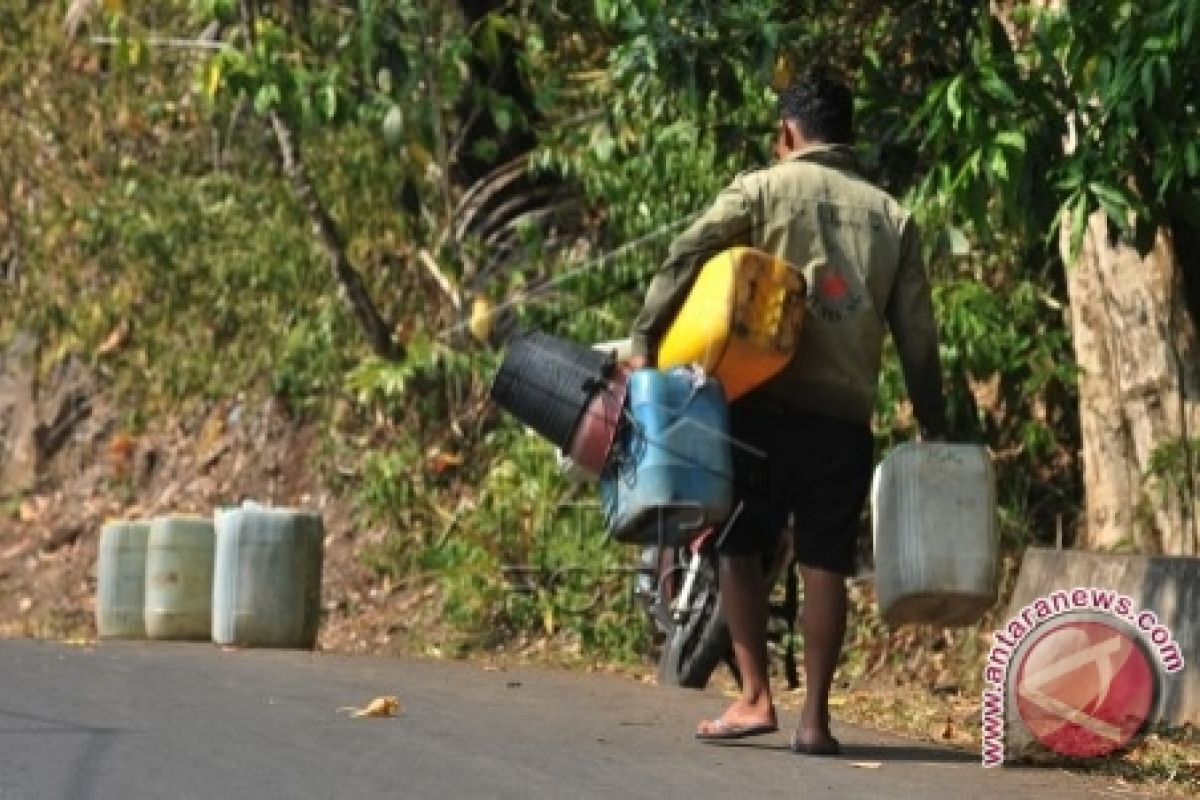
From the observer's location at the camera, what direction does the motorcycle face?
facing the viewer and to the left of the viewer

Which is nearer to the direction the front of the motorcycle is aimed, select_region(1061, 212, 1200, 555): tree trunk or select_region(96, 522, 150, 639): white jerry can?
the white jerry can

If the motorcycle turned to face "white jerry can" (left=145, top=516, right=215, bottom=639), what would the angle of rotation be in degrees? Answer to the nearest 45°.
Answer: approximately 90° to its right

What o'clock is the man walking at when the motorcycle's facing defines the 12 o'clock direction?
The man walking is roughly at 10 o'clock from the motorcycle.

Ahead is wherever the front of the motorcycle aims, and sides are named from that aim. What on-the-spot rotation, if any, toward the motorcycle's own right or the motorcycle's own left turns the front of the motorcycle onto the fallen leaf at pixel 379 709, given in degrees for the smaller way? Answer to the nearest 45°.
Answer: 0° — it already faces it

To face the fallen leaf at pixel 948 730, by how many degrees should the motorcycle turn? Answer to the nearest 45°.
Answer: approximately 90° to its left

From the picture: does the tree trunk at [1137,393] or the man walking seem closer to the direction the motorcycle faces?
the man walking

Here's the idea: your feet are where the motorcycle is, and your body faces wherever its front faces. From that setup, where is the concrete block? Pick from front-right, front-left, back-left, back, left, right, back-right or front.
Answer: left

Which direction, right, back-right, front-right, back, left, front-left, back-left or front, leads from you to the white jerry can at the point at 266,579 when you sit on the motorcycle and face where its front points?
right

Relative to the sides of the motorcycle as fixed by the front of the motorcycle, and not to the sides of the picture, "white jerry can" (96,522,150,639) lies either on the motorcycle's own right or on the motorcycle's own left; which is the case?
on the motorcycle's own right
